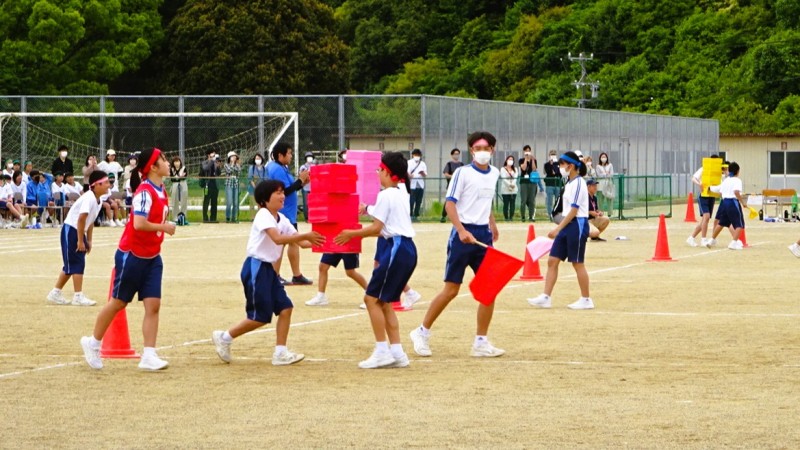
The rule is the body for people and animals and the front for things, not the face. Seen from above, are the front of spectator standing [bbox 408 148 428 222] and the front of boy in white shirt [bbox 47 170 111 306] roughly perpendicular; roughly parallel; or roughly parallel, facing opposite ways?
roughly perpendicular

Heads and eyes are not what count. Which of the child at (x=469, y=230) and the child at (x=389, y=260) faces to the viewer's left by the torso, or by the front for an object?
the child at (x=389, y=260)

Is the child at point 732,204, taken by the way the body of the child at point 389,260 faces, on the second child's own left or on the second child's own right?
on the second child's own right

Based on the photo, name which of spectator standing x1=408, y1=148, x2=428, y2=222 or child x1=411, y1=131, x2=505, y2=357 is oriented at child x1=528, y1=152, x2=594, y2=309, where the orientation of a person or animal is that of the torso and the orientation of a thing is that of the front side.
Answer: the spectator standing

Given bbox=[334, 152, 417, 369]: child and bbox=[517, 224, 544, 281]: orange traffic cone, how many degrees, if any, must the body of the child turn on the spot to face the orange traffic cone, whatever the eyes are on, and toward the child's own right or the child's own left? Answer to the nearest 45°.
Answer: approximately 90° to the child's own right

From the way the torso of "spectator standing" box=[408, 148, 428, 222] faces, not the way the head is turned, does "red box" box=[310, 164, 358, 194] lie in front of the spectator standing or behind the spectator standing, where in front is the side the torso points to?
in front

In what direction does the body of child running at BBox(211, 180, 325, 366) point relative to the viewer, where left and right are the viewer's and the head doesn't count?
facing to the right of the viewer

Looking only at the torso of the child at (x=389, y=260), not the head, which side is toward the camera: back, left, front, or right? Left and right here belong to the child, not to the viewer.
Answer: left

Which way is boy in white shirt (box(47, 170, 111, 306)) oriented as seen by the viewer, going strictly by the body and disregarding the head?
to the viewer's right

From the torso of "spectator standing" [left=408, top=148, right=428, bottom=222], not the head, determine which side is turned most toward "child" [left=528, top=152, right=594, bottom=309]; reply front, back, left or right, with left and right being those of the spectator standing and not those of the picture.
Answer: front
